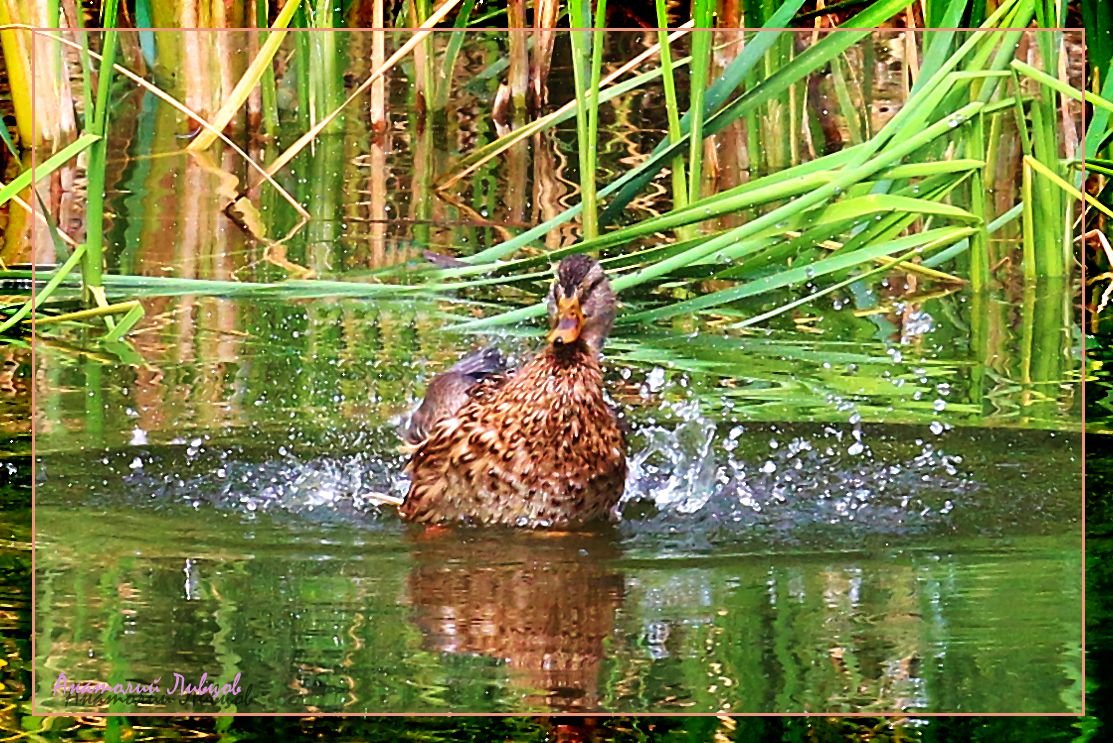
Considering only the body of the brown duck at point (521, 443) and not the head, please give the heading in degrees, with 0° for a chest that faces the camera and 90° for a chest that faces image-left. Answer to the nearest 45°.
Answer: approximately 315°

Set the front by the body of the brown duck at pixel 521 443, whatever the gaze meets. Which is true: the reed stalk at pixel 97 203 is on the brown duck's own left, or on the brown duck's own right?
on the brown duck's own right
